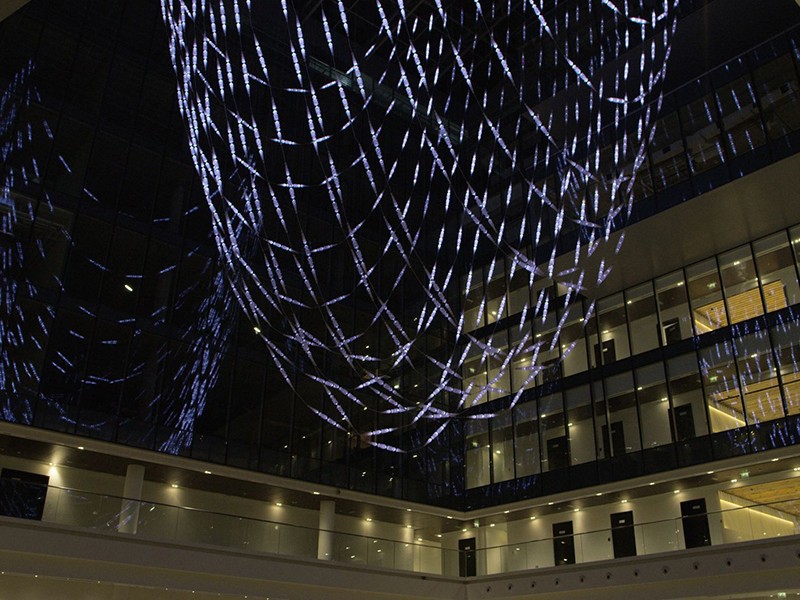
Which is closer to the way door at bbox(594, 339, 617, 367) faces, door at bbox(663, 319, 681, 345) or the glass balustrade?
the glass balustrade

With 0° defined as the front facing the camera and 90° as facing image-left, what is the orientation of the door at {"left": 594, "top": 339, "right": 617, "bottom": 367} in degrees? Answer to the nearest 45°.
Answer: approximately 45°

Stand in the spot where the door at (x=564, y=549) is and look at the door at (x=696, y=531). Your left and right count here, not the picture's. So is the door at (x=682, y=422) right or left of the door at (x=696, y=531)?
left

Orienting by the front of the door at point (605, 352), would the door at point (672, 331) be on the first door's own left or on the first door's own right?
on the first door's own left
